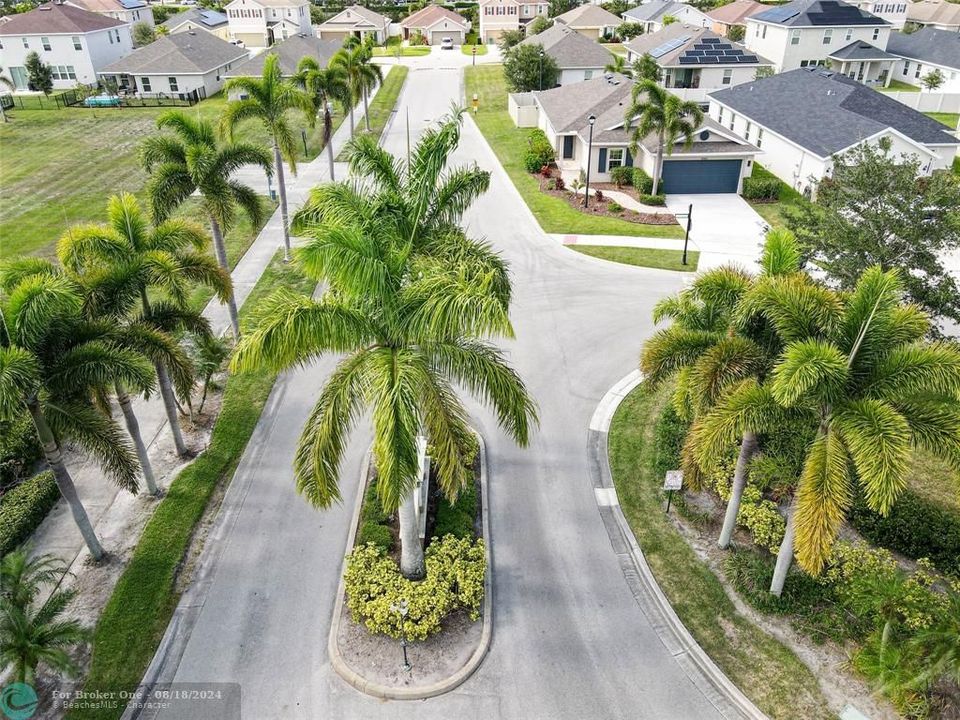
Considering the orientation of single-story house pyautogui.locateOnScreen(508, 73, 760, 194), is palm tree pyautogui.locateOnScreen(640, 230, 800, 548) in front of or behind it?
in front

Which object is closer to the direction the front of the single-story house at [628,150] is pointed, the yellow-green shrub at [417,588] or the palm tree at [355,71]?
the yellow-green shrub

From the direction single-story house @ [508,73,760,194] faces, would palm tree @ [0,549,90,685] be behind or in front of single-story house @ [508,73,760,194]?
in front

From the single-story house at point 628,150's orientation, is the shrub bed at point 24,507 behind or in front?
in front

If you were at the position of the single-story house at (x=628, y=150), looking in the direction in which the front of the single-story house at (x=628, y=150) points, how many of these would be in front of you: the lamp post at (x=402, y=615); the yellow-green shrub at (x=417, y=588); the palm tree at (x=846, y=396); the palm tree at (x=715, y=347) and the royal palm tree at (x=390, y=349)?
5

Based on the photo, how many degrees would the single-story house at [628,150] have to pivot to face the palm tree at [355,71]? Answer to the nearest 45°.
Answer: approximately 90° to its right

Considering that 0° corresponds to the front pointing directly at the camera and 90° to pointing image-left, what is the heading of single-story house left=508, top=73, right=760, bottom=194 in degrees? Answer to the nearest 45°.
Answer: approximately 0°

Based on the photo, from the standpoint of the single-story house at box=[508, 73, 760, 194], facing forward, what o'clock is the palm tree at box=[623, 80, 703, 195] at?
The palm tree is roughly at 11 o'clock from the single-story house.
